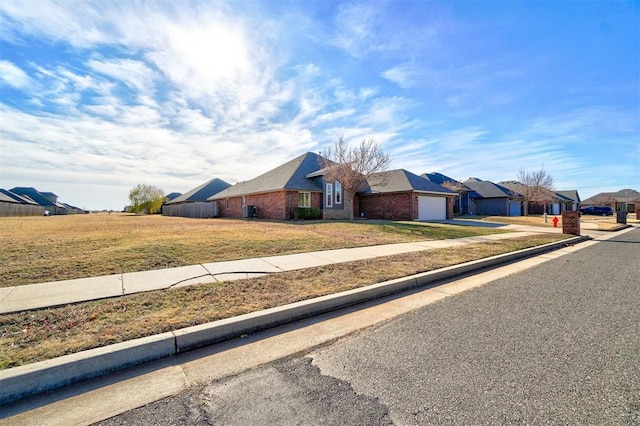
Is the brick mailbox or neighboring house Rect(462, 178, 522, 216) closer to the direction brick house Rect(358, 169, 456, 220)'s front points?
the brick mailbox

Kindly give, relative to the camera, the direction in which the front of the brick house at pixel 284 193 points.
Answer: facing the viewer and to the right of the viewer

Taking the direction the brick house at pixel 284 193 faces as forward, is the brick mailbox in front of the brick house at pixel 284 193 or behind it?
in front

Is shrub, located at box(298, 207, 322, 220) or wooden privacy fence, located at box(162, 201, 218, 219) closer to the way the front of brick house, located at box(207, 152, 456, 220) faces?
the shrub

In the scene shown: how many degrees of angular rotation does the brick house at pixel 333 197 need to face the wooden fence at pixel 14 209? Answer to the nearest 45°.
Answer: approximately 135° to its right

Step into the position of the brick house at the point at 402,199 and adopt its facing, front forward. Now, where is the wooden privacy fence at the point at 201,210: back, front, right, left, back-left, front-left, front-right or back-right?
back-right

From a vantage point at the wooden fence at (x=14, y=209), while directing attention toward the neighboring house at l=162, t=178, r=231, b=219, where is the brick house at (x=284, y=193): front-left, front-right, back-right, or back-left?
front-right

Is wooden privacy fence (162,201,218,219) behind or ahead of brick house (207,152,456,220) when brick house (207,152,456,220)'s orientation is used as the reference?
behind

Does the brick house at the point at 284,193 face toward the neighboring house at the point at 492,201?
no

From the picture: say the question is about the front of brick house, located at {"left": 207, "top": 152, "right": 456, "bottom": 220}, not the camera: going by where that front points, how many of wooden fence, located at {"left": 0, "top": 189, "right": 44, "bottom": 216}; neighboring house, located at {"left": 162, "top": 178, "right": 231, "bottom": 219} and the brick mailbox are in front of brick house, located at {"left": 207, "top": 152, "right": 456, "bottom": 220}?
1

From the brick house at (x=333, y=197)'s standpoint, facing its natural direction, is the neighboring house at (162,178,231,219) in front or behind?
behind

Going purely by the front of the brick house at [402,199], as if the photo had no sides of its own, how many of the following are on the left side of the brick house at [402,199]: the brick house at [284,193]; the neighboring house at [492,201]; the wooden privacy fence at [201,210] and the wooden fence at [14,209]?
1

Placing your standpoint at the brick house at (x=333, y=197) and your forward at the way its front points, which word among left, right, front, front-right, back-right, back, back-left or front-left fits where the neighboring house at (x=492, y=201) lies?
left
